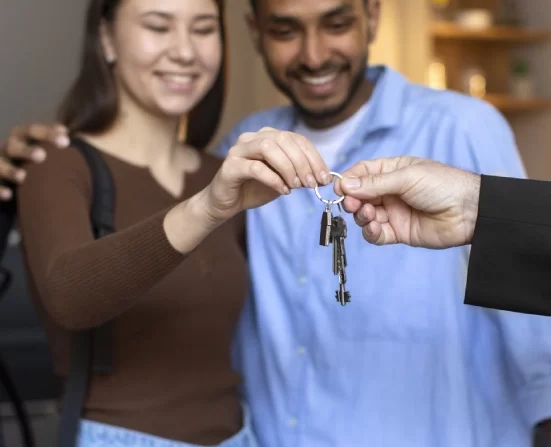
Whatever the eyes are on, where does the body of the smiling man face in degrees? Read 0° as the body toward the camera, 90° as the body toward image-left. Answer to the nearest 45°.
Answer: approximately 45°

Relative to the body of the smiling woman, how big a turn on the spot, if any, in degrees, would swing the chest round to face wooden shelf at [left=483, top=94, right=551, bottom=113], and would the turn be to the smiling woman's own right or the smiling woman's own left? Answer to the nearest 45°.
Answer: approximately 90° to the smiling woman's own left

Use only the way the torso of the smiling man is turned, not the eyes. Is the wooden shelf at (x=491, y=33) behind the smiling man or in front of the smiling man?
behind

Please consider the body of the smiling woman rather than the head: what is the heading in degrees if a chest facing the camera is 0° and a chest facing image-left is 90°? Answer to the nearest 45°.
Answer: approximately 315°
